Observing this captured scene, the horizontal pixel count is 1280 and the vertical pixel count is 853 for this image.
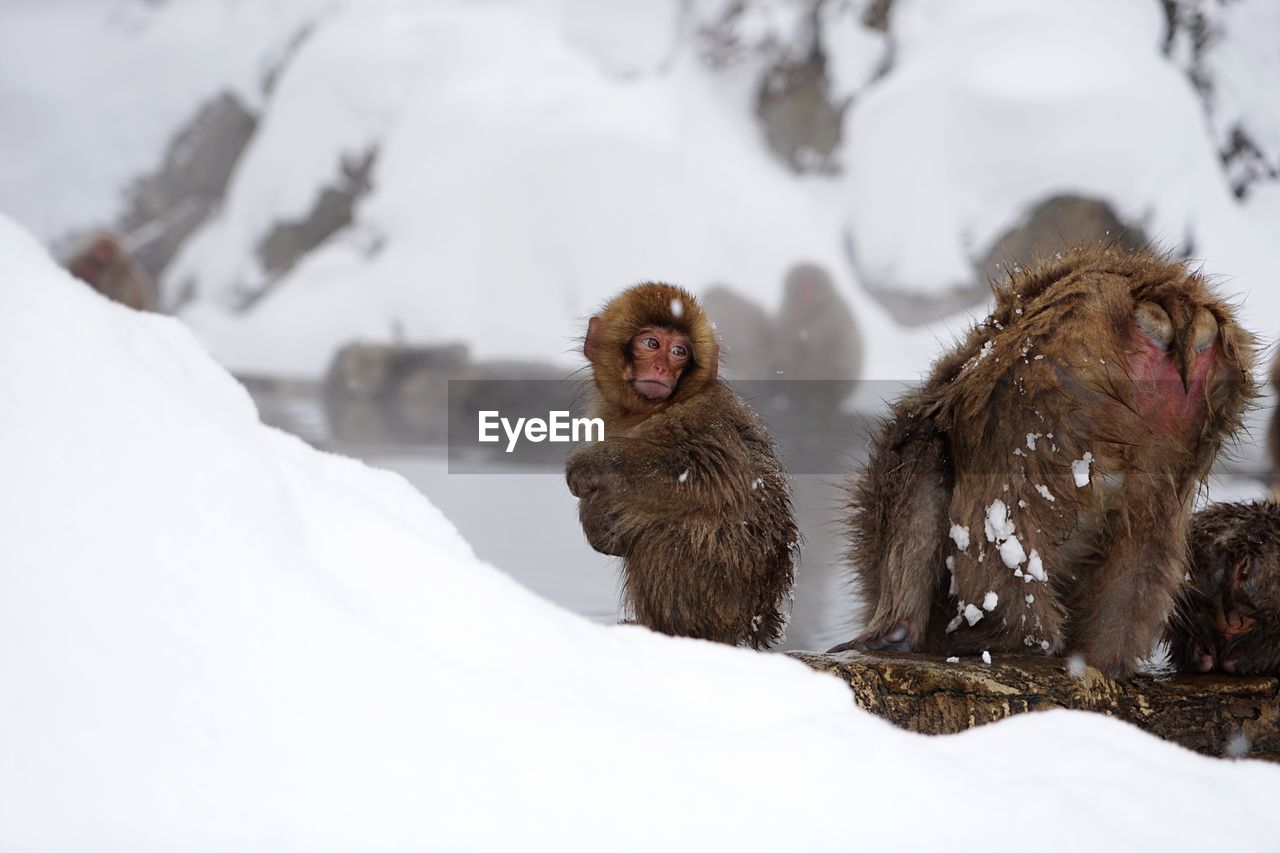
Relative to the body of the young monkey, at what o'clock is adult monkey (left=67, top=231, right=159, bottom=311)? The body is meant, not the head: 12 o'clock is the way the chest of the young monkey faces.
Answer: The adult monkey is roughly at 2 o'clock from the young monkey.

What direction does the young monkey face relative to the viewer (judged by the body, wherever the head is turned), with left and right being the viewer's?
facing to the left of the viewer

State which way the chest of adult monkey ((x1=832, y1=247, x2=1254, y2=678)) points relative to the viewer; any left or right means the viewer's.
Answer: facing away from the viewer and to the left of the viewer

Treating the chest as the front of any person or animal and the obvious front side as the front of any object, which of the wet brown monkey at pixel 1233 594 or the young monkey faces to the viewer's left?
the young monkey

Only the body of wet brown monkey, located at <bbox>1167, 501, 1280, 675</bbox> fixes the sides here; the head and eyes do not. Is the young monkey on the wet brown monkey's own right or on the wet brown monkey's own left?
on the wet brown monkey's own right

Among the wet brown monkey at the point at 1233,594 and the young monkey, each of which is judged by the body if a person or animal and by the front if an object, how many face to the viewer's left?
1
